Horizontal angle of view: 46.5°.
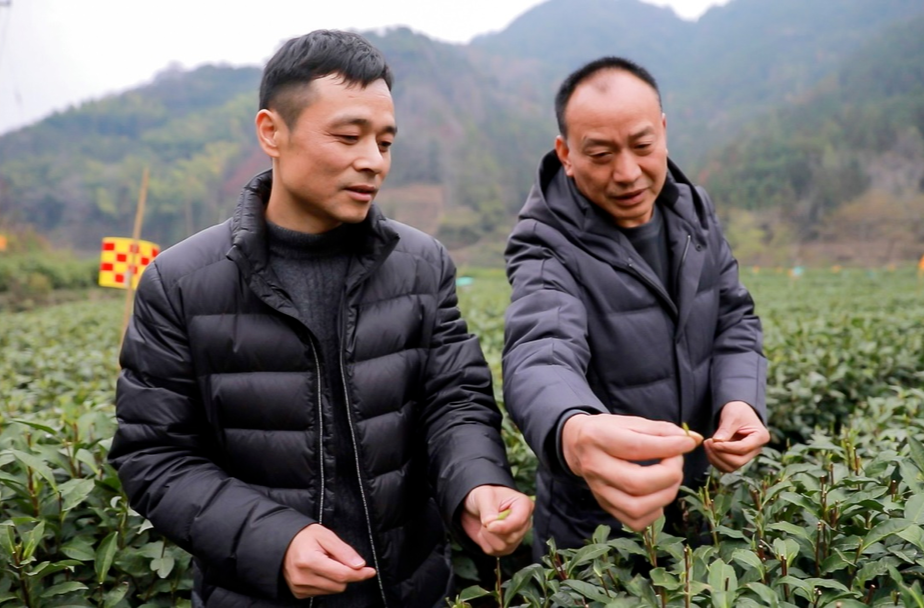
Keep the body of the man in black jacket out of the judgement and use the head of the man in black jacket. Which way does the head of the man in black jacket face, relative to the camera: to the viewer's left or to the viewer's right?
to the viewer's right

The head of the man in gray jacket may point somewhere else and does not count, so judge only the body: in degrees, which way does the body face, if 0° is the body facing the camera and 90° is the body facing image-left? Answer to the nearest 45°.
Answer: approximately 315°
